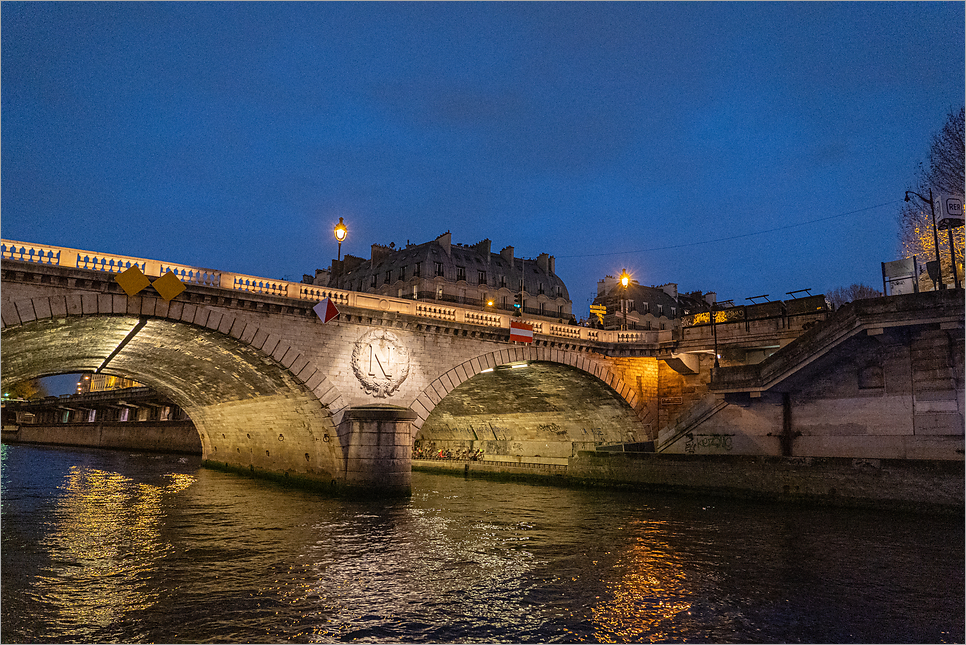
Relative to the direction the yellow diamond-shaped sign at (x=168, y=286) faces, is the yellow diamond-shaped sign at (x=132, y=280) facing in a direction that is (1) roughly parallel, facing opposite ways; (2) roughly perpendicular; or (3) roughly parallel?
roughly parallel

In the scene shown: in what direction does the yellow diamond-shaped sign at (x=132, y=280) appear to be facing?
toward the camera

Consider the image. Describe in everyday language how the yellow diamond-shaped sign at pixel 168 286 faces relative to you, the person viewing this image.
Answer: facing the viewer

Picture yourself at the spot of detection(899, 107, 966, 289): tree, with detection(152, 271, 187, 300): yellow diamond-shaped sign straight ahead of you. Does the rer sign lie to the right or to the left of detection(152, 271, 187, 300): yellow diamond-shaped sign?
left

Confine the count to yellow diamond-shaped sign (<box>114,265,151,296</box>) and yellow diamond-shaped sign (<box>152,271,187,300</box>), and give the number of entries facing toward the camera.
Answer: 2

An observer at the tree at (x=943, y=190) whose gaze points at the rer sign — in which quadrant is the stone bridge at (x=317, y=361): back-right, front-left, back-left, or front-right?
front-right

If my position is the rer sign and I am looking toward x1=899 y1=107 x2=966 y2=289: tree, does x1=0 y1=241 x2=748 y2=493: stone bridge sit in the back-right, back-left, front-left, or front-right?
back-left

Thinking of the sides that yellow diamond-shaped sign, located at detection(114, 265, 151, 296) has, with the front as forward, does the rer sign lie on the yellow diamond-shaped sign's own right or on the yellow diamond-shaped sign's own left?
on the yellow diamond-shaped sign's own left

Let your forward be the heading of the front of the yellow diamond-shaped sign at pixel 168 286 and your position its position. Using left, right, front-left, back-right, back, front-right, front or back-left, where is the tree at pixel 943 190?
left

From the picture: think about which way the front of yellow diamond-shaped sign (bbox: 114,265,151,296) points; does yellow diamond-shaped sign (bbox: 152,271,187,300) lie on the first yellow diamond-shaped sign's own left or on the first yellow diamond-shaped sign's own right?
on the first yellow diamond-shaped sign's own left

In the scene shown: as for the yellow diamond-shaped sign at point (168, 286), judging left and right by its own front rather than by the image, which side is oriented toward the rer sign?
left
